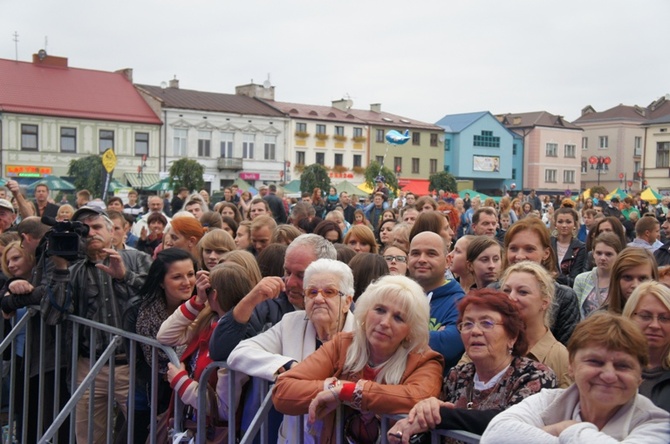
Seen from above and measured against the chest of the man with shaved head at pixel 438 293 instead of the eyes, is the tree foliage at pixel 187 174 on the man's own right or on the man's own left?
on the man's own right

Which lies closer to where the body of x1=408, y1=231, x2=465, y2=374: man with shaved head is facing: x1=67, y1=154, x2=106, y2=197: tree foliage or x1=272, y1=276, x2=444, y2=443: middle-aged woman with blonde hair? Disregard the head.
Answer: the middle-aged woman with blonde hair

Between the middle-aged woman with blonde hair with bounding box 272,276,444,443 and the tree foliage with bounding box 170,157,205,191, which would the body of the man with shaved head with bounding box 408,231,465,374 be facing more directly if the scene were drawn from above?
the middle-aged woman with blonde hair

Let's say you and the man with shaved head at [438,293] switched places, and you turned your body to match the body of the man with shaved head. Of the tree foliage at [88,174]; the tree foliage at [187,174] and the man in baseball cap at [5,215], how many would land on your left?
0

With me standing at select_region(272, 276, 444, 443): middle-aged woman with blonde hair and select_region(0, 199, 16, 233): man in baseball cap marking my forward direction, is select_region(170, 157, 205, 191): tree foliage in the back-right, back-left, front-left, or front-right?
front-right

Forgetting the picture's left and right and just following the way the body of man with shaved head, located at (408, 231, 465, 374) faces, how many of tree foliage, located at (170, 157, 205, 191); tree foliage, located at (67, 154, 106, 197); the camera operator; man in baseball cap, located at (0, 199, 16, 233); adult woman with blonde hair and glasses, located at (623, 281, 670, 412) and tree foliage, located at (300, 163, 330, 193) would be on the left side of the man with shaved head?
1

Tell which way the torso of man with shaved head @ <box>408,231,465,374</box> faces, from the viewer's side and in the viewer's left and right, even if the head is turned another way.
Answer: facing the viewer and to the left of the viewer

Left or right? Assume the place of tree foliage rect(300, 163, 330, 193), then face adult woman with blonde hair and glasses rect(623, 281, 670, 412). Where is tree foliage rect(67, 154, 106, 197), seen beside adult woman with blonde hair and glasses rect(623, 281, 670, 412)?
right

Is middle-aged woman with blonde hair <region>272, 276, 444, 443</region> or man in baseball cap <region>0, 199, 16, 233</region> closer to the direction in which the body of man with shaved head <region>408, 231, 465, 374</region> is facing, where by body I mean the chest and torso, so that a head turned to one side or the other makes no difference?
the middle-aged woman with blonde hair

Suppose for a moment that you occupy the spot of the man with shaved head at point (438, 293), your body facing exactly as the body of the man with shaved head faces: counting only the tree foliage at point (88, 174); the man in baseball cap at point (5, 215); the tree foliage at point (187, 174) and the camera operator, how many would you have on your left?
0

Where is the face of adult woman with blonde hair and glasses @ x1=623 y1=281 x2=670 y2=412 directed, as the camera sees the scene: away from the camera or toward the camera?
toward the camera

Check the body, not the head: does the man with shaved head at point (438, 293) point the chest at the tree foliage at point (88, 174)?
no

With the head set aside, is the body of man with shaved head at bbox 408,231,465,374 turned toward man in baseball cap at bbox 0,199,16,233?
no

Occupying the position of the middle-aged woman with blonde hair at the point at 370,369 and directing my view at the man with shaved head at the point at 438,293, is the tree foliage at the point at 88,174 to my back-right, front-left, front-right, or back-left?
front-left

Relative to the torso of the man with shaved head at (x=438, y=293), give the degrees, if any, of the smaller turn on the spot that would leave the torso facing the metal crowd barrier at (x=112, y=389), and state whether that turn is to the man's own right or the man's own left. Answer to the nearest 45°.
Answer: approximately 45° to the man's own right

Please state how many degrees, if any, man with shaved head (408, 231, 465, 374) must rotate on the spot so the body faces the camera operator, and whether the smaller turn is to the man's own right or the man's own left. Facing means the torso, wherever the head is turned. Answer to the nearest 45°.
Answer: approximately 45° to the man's own right
